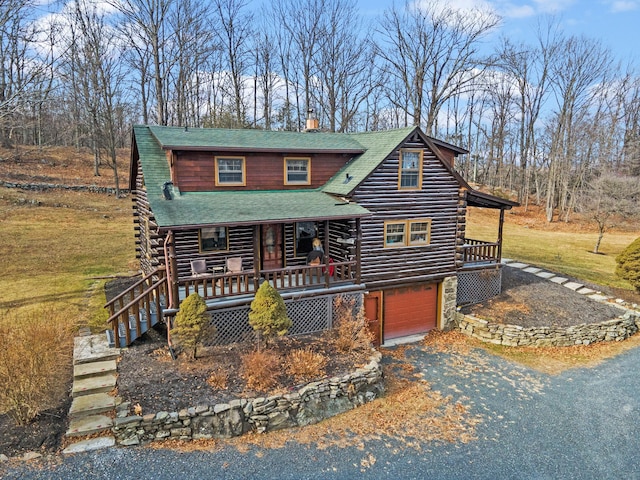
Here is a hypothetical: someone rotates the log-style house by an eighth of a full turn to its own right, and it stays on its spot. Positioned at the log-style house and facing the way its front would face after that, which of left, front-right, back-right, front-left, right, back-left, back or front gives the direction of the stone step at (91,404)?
front

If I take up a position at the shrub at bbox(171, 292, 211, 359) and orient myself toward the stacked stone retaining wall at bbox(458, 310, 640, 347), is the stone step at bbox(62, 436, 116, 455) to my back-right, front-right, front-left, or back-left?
back-right

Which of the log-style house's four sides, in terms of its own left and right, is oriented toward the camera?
front

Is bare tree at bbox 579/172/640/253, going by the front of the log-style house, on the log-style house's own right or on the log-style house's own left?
on the log-style house's own left

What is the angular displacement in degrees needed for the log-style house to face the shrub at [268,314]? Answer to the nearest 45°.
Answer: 0° — it already faces it

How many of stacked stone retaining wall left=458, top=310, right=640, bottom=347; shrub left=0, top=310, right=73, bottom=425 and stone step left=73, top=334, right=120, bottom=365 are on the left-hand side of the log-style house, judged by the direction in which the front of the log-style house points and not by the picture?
1

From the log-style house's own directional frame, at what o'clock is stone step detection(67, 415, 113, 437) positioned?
The stone step is roughly at 1 o'clock from the log-style house.

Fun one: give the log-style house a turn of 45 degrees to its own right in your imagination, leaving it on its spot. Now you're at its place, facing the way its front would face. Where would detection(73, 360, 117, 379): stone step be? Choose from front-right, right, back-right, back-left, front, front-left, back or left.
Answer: front

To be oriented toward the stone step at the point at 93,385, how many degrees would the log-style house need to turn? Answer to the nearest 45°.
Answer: approximately 45° to its right

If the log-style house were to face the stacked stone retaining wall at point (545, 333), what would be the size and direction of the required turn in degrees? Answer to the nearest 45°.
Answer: approximately 90° to its left

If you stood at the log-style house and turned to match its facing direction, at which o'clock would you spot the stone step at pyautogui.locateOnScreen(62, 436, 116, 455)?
The stone step is roughly at 1 o'clock from the log-style house.
